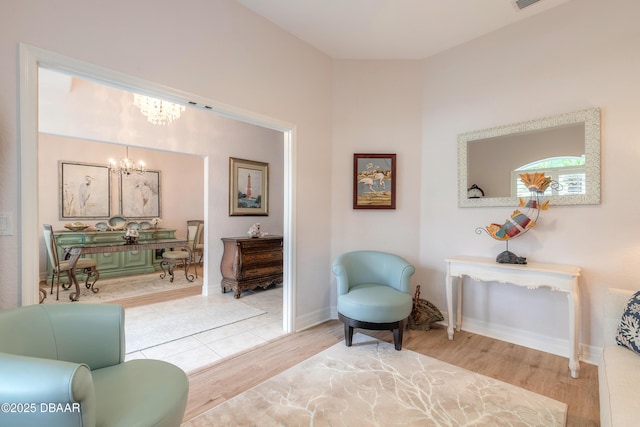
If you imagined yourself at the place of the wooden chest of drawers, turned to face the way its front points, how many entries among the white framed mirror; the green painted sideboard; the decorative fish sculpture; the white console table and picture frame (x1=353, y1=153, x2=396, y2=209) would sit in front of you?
4

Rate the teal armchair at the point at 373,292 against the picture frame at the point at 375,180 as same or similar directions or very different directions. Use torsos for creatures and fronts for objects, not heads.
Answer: same or similar directions

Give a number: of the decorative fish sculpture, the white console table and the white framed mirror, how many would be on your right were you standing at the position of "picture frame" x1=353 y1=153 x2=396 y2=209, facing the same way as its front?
0

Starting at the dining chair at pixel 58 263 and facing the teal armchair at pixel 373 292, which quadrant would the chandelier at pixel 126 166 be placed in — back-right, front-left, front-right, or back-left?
front-left

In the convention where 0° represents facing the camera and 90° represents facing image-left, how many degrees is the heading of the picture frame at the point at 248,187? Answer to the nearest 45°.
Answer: approximately 315°

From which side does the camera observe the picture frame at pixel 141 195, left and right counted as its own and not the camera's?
front

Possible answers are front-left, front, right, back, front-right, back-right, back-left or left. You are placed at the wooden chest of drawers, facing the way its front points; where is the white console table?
front

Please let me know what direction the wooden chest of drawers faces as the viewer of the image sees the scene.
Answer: facing the viewer and to the right of the viewer

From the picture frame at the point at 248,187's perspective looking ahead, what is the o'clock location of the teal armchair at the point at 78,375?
The teal armchair is roughly at 2 o'clock from the picture frame.

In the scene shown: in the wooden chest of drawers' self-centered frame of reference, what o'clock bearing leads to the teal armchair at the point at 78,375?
The teal armchair is roughly at 2 o'clock from the wooden chest of drawers.

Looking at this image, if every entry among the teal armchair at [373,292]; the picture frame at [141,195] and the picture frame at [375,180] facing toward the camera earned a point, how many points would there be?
3

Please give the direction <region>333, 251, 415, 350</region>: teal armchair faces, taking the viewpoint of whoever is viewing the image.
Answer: facing the viewer

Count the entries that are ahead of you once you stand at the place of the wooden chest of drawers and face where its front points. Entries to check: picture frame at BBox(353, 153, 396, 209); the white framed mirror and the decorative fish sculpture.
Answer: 3
